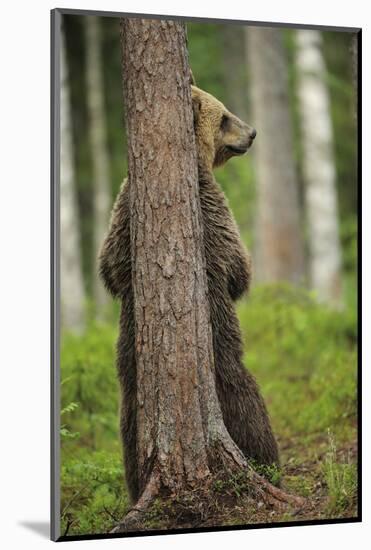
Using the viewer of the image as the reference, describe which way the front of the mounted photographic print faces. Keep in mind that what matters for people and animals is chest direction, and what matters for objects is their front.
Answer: facing the viewer and to the right of the viewer
